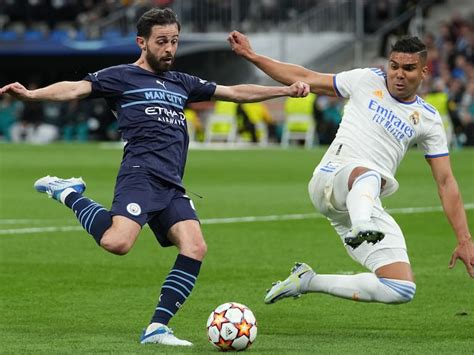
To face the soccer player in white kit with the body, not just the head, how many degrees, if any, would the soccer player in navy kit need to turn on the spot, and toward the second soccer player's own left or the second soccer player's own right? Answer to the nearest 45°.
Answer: approximately 45° to the second soccer player's own left

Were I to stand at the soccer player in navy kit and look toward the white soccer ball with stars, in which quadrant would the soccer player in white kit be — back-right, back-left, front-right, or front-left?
front-left

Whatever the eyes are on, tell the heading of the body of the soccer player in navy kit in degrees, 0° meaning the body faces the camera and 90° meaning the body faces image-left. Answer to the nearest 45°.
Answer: approximately 315°

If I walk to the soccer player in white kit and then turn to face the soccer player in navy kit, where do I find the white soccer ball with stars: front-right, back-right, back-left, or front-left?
front-left

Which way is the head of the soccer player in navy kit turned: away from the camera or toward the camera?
toward the camera

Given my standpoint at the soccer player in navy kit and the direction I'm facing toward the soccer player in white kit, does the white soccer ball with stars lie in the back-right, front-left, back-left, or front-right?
front-right

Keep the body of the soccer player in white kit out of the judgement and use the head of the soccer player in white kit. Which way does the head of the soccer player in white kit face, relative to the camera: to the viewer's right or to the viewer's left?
to the viewer's left
